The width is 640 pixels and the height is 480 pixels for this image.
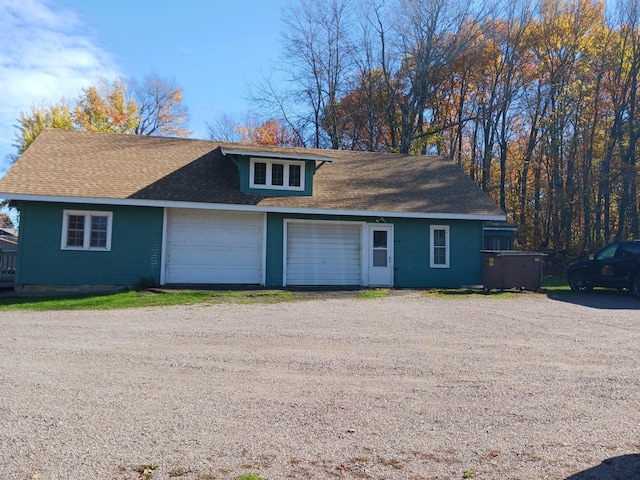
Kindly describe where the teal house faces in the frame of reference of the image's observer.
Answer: facing the viewer

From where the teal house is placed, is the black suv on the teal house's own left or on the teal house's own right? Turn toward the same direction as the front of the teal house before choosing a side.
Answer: on the teal house's own left
